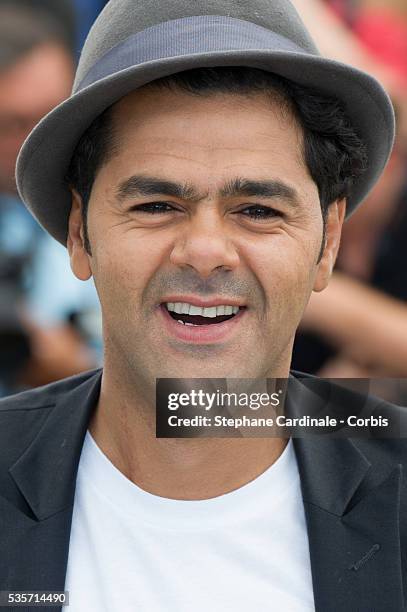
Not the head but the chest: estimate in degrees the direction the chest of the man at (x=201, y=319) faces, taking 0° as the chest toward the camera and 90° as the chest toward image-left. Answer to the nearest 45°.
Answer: approximately 0°
